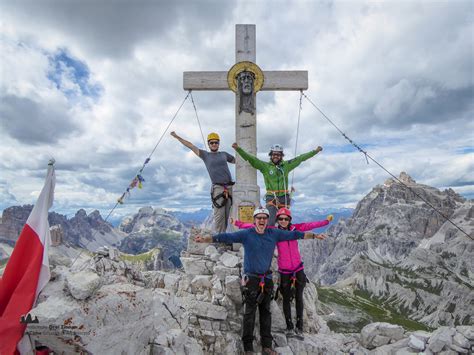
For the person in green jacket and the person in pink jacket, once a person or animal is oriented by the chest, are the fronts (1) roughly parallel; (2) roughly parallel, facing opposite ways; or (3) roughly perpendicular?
roughly parallel

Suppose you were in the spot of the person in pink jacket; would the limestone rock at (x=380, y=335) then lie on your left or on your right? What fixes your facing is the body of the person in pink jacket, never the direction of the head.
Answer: on your left

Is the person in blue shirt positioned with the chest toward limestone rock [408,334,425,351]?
no

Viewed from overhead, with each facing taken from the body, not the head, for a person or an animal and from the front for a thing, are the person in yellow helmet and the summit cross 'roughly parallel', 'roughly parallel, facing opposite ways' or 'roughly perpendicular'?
roughly parallel

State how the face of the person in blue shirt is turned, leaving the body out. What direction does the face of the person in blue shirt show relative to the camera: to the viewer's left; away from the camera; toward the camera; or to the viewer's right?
toward the camera

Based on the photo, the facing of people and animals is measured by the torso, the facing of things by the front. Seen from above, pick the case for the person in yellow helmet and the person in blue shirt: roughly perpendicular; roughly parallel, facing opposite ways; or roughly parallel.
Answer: roughly parallel

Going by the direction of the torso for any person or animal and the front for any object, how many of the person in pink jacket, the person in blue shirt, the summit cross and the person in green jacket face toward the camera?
4

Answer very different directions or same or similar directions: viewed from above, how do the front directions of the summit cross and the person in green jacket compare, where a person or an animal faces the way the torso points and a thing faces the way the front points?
same or similar directions

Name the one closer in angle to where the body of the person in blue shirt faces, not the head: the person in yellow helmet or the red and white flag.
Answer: the red and white flag

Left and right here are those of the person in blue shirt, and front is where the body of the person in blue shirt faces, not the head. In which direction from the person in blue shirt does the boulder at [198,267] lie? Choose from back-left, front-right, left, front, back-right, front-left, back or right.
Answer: back-right

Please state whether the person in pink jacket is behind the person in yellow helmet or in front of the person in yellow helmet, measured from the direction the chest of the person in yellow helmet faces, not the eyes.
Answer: in front

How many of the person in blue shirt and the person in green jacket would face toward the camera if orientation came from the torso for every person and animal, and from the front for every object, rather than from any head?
2

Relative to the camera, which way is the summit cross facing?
toward the camera

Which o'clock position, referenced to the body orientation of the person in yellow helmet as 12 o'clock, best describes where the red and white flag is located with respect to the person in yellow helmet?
The red and white flag is roughly at 1 o'clock from the person in yellow helmet.

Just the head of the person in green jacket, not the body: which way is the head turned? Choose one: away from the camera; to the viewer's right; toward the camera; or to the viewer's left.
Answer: toward the camera

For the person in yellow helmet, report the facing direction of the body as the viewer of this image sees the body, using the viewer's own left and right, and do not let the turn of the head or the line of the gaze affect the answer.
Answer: facing the viewer

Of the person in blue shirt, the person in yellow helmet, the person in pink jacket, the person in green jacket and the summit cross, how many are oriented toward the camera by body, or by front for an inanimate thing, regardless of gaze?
5
